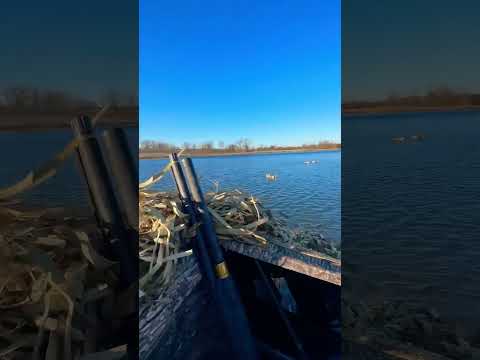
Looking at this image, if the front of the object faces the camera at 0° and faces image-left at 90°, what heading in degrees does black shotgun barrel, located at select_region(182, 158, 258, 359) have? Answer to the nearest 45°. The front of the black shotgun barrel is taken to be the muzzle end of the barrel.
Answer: approximately 135°
